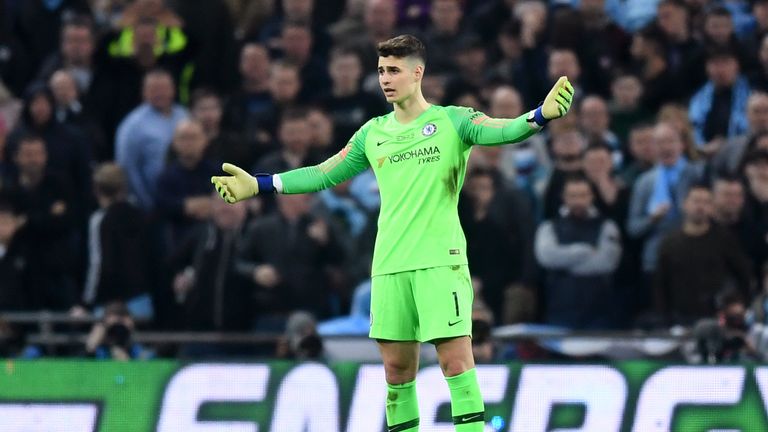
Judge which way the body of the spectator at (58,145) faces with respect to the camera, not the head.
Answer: toward the camera

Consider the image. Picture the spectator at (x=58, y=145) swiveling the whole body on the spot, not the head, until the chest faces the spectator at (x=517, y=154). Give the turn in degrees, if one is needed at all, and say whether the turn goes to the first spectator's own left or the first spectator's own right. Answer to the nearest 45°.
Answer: approximately 90° to the first spectator's own left

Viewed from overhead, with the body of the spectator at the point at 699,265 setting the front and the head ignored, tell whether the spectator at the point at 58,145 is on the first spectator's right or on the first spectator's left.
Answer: on the first spectator's right

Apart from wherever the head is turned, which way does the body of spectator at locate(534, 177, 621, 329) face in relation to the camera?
toward the camera

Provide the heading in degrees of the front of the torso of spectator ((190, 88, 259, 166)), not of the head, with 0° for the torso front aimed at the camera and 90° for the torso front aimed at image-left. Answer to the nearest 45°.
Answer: approximately 0°

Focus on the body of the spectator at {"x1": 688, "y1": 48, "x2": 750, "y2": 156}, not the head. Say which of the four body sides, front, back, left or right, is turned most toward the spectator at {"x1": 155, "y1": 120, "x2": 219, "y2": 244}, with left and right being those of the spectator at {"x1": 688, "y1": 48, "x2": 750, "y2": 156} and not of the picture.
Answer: right

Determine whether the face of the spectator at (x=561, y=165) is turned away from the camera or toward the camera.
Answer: toward the camera

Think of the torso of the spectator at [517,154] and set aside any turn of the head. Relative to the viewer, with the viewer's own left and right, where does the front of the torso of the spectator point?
facing the viewer

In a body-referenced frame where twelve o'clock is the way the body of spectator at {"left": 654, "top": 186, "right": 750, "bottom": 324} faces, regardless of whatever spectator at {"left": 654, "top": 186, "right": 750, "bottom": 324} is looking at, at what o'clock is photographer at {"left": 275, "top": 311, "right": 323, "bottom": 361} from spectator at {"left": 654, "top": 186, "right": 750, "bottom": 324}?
photographer at {"left": 275, "top": 311, "right": 323, "bottom": 361} is roughly at 2 o'clock from spectator at {"left": 654, "top": 186, "right": 750, "bottom": 324}.

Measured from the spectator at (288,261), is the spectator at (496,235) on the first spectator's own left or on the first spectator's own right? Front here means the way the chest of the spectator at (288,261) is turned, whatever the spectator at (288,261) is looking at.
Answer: on the first spectator's own left

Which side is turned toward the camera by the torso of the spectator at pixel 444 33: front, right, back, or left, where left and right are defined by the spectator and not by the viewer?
front

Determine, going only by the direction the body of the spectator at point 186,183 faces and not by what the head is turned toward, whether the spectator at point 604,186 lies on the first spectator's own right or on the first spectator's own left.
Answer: on the first spectator's own left
